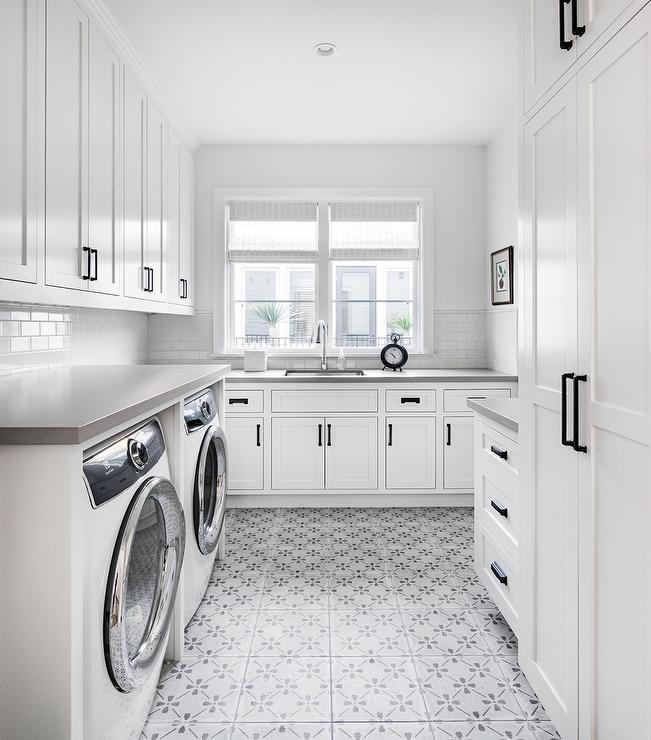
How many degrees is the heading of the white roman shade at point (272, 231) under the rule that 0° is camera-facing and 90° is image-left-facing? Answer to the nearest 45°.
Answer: approximately 0°

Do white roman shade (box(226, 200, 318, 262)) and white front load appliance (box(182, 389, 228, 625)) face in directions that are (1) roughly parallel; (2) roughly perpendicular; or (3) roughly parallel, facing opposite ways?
roughly perpendicular

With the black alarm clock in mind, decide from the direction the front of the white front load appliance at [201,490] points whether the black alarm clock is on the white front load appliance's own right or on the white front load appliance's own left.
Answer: on the white front load appliance's own left

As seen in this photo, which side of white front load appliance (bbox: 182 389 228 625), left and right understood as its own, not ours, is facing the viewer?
right

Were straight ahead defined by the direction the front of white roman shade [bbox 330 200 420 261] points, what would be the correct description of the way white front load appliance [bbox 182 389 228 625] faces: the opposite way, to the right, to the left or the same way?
to the left
